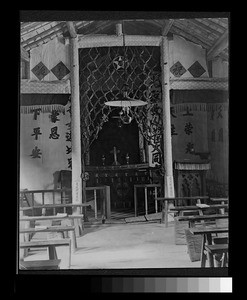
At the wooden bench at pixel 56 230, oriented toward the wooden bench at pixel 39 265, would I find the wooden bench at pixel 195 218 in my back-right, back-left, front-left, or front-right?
back-left

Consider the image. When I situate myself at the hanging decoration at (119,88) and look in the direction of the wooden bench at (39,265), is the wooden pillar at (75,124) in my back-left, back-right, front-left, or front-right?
front-right

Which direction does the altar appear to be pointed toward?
toward the camera
